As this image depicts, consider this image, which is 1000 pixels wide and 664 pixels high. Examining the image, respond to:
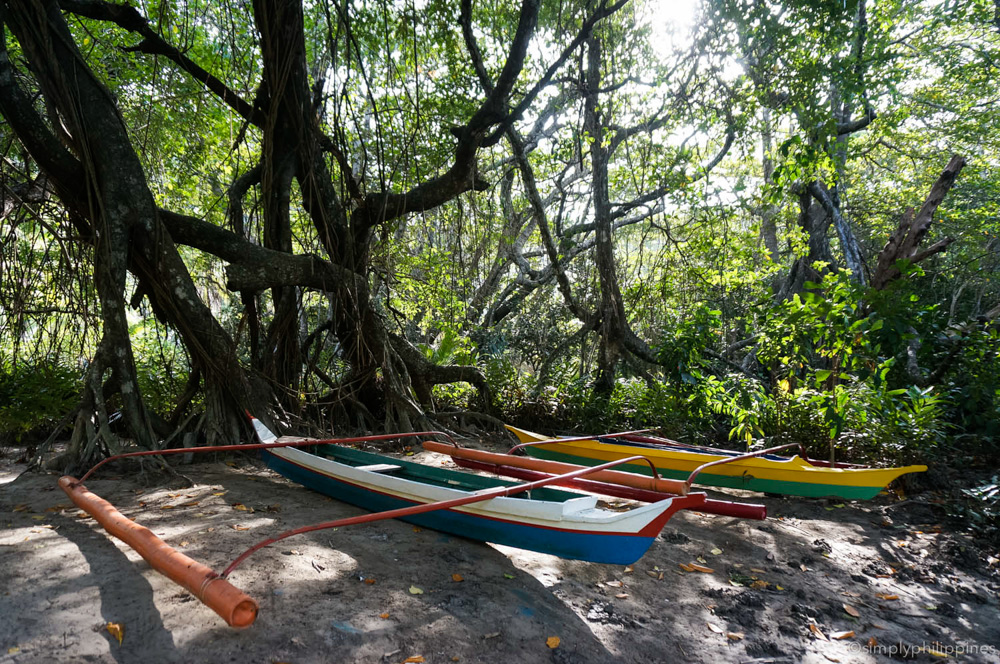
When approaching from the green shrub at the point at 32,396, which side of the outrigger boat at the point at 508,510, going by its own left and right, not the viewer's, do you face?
back

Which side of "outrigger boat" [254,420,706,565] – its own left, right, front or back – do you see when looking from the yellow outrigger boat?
left

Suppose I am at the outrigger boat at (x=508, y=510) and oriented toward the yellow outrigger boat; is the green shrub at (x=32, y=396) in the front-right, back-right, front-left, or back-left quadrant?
back-left

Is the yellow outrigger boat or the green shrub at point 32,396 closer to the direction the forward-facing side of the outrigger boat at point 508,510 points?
the yellow outrigger boat

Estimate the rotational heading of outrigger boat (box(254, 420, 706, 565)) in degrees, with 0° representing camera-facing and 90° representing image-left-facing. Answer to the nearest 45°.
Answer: approximately 315°
